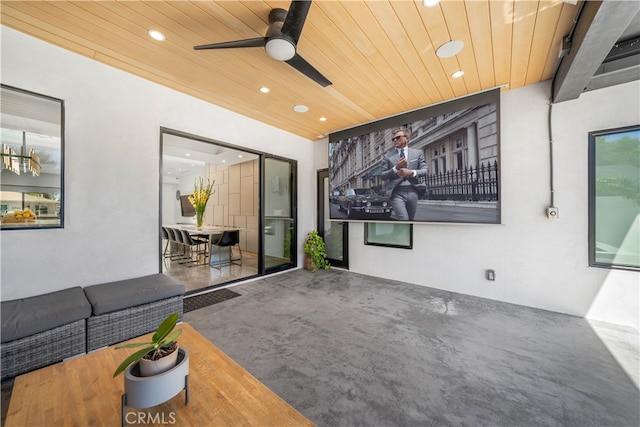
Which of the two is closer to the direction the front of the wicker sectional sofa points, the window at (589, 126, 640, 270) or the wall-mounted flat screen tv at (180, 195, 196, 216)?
the window

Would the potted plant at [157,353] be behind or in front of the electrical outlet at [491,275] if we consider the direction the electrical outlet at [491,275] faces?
in front

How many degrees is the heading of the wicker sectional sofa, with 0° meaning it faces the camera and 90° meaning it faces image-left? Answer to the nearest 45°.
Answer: approximately 315°

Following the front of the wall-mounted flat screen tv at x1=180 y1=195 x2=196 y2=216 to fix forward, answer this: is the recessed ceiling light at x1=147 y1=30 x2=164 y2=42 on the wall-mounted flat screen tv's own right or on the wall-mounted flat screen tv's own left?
on the wall-mounted flat screen tv's own right

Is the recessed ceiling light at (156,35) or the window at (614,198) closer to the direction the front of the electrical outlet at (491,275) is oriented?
the recessed ceiling light

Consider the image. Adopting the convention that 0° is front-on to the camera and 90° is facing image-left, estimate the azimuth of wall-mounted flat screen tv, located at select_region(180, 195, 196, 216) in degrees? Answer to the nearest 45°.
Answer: approximately 315°

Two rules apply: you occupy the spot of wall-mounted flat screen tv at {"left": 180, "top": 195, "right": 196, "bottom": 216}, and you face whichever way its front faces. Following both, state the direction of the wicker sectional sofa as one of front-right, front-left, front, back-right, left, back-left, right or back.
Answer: front-right

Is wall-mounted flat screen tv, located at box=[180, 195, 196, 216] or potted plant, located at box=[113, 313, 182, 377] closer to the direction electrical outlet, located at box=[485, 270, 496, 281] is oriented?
the potted plant

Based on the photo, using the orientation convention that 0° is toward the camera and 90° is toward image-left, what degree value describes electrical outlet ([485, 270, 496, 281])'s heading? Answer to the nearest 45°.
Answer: approximately 0°

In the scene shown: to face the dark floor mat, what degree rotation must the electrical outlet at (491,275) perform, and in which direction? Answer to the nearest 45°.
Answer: approximately 45° to its right
